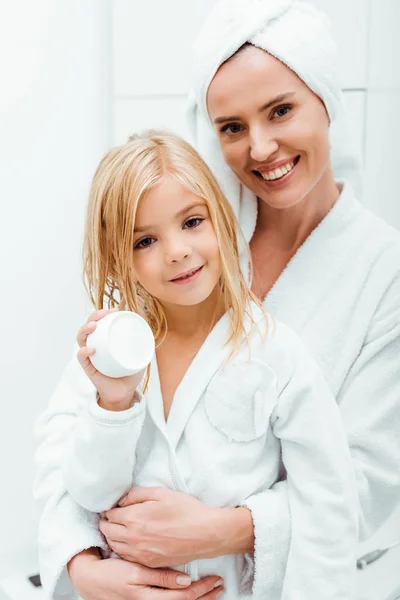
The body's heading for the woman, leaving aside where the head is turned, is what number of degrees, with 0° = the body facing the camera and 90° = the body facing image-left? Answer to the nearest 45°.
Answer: approximately 45°

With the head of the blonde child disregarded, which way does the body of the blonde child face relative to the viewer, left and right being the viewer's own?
facing the viewer and to the left of the viewer
